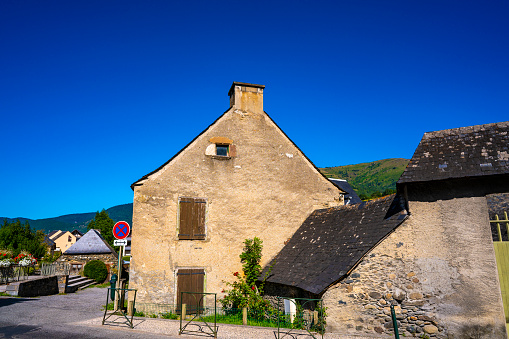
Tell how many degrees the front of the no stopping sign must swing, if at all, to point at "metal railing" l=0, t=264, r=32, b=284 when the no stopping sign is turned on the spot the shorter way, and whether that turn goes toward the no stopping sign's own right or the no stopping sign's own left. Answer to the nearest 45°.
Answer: approximately 135° to the no stopping sign's own right

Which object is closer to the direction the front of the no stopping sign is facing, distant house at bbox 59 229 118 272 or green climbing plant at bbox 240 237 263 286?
the green climbing plant

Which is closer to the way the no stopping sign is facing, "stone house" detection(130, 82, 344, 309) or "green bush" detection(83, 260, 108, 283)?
the stone house

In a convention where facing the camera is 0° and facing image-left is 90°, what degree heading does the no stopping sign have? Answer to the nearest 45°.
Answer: approximately 0°

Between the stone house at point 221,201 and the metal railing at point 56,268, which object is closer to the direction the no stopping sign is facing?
the stone house

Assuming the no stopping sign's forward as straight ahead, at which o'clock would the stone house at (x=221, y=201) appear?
The stone house is roughly at 9 o'clock from the no stopping sign.

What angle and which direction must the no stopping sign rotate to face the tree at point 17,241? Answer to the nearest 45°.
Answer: approximately 180°

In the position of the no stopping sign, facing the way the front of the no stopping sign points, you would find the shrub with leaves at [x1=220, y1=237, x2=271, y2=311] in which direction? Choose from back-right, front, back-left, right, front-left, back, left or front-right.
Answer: left

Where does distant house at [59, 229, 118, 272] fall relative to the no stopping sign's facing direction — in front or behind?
behind

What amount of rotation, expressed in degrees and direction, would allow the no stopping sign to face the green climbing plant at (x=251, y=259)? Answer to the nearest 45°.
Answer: approximately 90° to its left
